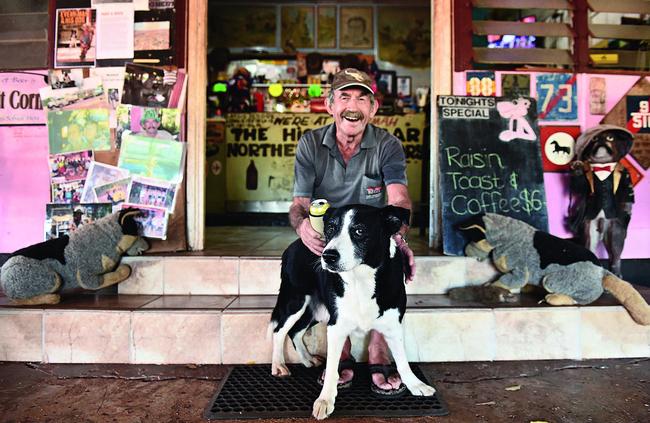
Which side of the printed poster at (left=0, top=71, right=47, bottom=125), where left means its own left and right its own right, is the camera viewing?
front

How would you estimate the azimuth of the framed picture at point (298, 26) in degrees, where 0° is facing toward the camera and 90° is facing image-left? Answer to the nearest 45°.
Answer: approximately 0°

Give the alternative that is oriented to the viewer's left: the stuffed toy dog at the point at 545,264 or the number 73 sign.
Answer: the stuffed toy dog

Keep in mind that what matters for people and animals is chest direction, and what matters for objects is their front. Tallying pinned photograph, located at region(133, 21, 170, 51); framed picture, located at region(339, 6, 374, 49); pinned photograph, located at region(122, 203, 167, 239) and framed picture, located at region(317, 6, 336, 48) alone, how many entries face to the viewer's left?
0

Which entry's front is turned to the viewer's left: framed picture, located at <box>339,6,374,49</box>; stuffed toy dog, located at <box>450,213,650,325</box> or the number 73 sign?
the stuffed toy dog

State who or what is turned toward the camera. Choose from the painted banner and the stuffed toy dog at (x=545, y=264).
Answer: the painted banner

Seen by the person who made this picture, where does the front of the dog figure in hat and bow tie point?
facing the viewer

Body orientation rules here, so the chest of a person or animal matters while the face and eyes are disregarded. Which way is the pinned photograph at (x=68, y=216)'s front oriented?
toward the camera

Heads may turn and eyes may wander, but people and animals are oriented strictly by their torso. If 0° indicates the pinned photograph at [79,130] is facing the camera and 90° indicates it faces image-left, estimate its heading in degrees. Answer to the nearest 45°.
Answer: approximately 0°

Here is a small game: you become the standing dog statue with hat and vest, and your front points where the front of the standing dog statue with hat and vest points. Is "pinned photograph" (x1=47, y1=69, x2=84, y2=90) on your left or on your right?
on your right

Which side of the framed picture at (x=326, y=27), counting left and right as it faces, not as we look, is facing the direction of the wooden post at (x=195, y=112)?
front
